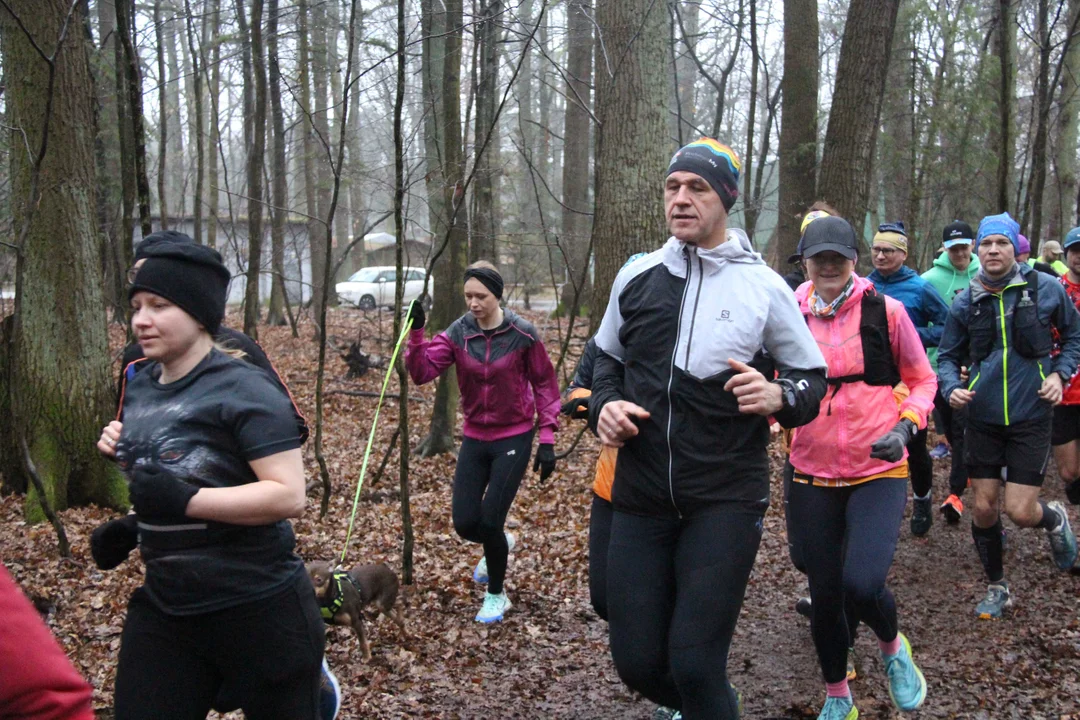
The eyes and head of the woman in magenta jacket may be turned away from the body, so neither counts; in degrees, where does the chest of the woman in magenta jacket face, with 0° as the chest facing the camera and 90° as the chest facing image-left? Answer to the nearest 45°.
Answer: approximately 45°

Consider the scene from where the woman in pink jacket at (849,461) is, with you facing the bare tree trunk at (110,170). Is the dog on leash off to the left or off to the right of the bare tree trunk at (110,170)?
left

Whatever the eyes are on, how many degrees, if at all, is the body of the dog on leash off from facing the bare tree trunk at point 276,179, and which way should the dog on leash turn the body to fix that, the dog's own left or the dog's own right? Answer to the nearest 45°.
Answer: approximately 135° to the dog's own right

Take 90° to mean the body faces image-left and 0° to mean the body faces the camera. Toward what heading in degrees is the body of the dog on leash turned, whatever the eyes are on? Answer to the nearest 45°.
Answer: approximately 45°

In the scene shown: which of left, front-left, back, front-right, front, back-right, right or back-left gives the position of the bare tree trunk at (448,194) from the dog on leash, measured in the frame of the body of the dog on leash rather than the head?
back-right

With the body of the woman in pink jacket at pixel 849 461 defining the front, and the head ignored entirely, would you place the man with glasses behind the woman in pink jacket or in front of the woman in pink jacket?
behind

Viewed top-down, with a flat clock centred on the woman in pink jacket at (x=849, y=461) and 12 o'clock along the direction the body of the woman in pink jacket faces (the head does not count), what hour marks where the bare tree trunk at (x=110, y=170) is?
The bare tree trunk is roughly at 4 o'clock from the woman in pink jacket.
